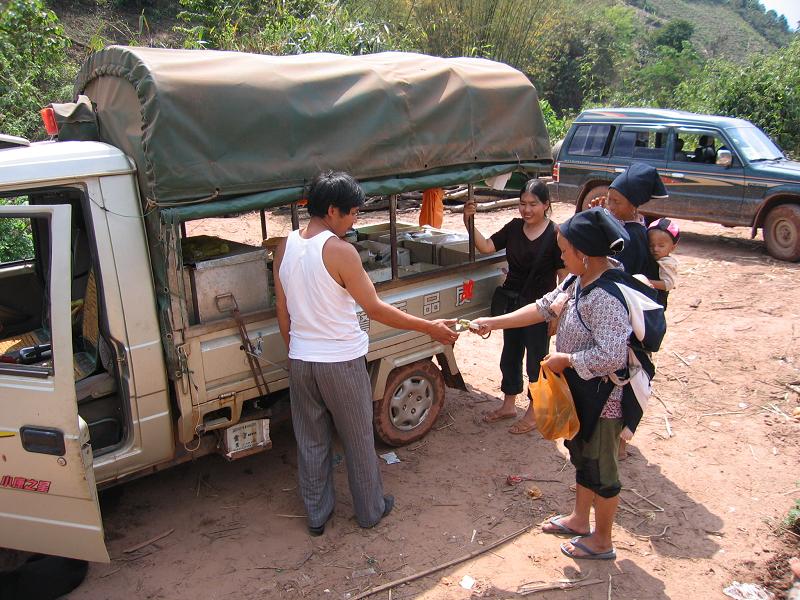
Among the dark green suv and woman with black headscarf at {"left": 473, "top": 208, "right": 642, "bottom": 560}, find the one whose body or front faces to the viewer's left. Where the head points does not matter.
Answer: the woman with black headscarf

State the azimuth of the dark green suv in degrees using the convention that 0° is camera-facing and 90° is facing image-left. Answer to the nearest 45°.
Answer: approximately 315°

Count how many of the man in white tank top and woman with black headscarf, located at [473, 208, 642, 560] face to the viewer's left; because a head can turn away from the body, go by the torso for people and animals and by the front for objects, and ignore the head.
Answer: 1

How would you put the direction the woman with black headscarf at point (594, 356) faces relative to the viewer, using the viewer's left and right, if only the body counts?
facing to the left of the viewer

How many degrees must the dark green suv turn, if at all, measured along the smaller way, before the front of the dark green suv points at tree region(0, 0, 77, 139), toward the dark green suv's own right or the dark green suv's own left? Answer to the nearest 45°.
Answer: approximately 135° to the dark green suv's own right

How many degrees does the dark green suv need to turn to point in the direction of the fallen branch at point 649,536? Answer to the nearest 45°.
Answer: approximately 45° to its right

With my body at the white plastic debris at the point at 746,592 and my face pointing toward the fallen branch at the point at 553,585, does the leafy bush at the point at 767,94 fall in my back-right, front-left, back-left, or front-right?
back-right

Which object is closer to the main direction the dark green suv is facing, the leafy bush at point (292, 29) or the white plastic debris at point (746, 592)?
the white plastic debris

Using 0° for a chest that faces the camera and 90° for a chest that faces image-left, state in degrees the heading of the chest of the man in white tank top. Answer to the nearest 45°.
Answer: approximately 225°
